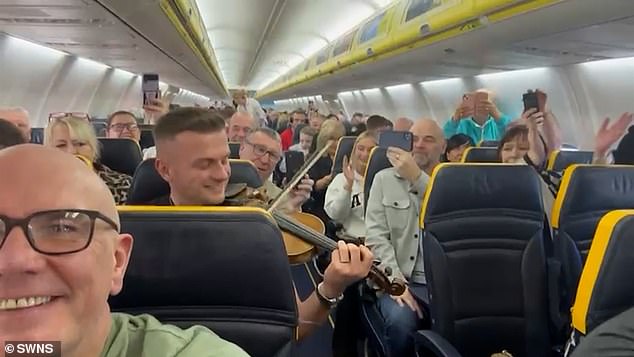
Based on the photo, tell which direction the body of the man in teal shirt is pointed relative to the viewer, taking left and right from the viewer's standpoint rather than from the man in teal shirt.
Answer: facing the viewer

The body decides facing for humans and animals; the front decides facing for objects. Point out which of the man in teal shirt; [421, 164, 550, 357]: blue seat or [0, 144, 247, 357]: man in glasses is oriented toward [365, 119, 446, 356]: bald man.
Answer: the man in teal shirt

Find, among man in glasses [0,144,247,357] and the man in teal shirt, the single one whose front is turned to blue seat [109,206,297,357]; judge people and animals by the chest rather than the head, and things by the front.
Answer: the man in teal shirt

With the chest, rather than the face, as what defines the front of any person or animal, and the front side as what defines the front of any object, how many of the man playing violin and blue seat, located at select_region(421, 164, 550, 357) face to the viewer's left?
0

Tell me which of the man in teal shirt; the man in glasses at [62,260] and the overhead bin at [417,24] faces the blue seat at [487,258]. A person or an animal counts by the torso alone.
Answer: the man in teal shirt

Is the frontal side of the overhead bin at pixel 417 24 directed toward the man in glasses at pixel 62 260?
no

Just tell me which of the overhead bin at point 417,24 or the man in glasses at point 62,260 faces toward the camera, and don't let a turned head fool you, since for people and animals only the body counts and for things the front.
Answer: the man in glasses

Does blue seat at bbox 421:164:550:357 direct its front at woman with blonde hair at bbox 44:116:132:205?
no

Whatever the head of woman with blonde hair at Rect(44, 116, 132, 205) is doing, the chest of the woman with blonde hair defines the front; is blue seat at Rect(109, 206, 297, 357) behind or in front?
in front

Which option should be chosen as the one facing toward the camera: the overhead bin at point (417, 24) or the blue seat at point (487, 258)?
the blue seat

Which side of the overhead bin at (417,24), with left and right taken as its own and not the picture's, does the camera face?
left

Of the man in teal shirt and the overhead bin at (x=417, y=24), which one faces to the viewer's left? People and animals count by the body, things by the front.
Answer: the overhead bin

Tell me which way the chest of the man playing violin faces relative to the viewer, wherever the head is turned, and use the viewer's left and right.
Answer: facing the viewer and to the right of the viewer

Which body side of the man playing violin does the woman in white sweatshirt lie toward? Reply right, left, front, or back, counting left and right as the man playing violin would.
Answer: left

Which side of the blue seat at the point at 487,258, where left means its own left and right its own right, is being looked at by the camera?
front

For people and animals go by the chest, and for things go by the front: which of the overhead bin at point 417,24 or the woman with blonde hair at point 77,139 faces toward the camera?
the woman with blonde hair

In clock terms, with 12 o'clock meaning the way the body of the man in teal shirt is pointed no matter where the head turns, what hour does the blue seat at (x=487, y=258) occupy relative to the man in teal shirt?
The blue seat is roughly at 12 o'clock from the man in teal shirt.

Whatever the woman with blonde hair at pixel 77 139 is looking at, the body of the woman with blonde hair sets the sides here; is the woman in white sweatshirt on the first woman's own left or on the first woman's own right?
on the first woman's own left

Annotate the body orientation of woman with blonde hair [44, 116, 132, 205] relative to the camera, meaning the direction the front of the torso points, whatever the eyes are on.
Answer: toward the camera

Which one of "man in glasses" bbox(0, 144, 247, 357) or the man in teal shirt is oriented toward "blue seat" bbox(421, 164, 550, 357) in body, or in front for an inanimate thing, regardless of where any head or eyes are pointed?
the man in teal shirt

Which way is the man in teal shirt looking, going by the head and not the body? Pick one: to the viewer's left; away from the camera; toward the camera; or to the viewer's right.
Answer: toward the camera
